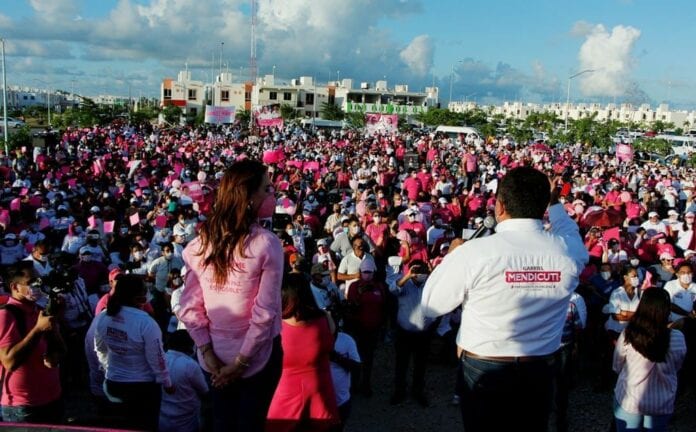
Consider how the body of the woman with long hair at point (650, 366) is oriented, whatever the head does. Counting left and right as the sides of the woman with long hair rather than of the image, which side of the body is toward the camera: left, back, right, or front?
back

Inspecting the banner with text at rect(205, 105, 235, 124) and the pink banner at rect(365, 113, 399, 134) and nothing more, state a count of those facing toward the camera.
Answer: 2

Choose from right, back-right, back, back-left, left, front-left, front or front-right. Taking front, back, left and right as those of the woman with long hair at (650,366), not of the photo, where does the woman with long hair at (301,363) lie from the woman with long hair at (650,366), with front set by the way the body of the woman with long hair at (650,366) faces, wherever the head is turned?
back-left

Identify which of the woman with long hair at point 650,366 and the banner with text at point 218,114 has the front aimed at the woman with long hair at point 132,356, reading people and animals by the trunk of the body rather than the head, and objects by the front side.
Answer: the banner with text

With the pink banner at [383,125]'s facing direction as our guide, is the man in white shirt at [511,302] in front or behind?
in front

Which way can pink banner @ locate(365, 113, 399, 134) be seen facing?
toward the camera

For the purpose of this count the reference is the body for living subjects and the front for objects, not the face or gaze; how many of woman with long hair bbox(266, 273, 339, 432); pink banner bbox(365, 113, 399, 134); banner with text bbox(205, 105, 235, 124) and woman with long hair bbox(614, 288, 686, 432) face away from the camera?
2

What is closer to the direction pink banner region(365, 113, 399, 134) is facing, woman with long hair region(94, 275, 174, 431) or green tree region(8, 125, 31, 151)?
the woman with long hair

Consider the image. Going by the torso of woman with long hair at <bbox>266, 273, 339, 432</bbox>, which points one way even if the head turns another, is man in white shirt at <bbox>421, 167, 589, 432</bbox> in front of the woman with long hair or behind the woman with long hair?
behind

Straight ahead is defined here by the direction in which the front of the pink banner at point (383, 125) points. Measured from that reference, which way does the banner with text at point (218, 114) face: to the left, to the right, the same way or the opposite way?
the same way

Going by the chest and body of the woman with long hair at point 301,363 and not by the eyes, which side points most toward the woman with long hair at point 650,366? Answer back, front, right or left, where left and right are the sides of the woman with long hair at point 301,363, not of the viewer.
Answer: right

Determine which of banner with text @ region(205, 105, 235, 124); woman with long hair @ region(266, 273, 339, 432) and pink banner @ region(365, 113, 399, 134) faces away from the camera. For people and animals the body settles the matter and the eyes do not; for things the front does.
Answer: the woman with long hair

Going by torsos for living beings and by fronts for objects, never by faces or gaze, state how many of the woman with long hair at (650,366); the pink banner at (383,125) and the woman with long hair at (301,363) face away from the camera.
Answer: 2

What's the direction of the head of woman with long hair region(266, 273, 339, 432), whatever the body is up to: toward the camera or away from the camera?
away from the camera

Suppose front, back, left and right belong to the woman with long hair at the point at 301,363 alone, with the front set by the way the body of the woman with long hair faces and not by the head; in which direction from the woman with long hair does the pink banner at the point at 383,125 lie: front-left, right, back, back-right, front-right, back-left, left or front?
front

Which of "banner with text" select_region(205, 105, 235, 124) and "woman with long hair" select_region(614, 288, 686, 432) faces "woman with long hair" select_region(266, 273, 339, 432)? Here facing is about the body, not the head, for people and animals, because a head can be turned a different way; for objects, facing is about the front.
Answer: the banner with text

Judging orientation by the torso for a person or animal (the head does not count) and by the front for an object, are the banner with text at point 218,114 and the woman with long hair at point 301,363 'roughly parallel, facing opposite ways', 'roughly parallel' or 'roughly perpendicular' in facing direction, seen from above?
roughly parallel, facing opposite ways

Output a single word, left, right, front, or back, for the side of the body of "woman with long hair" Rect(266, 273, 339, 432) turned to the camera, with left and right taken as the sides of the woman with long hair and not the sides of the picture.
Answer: back

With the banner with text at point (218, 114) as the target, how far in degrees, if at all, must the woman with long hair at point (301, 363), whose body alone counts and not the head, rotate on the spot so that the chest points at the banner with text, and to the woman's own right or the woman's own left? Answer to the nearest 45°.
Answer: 0° — they already face it

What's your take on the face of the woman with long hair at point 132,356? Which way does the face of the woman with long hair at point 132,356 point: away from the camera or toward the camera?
away from the camera
